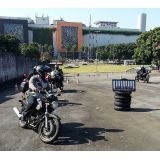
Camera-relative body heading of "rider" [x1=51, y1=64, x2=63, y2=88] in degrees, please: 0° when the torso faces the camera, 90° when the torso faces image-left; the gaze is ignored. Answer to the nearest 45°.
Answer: approximately 0°

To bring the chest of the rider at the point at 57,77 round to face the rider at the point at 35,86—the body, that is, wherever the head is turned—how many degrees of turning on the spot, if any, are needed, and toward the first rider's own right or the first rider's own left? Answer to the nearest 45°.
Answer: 0° — they already face them

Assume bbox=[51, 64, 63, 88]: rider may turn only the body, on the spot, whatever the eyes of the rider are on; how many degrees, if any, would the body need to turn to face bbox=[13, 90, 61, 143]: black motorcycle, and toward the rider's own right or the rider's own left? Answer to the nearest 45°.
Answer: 0° — they already face it

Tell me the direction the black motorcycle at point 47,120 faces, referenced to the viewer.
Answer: facing the viewer and to the right of the viewer

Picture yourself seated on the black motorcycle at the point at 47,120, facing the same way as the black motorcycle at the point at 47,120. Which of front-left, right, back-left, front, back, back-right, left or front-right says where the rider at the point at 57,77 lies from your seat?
back-left

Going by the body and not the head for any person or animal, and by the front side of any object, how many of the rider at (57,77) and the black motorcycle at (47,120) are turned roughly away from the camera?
0
